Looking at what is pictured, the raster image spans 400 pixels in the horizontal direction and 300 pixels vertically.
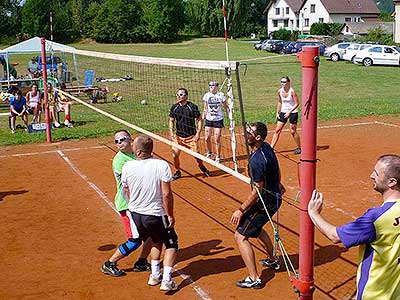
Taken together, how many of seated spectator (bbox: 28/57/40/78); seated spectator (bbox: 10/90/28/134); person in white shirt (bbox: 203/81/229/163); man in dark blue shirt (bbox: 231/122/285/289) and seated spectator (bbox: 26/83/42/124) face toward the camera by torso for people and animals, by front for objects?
4

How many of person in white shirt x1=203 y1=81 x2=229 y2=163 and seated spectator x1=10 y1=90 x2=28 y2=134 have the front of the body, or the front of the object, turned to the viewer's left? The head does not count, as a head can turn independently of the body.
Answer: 0

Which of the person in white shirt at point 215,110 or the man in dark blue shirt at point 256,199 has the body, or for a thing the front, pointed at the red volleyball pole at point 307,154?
the person in white shirt

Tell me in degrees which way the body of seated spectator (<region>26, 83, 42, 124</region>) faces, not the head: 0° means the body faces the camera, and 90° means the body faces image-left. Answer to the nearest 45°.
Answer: approximately 0°

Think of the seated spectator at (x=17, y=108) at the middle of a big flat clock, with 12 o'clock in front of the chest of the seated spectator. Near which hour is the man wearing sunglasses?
The man wearing sunglasses is roughly at 12 o'clock from the seated spectator.

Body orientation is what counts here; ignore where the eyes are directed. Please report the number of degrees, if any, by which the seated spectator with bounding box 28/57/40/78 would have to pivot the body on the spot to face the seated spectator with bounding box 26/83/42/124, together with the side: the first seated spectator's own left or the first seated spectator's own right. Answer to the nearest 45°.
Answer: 0° — they already face them

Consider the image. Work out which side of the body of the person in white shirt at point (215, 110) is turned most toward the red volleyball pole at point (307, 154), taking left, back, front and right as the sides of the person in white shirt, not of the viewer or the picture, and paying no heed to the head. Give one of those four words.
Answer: front

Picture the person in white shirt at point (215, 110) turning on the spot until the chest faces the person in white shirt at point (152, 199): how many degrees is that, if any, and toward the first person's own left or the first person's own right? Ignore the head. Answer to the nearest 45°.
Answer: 0° — they already face them

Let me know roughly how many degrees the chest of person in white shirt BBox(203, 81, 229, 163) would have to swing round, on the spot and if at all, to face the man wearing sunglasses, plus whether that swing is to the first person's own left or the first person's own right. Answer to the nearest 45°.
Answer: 0° — they already face them

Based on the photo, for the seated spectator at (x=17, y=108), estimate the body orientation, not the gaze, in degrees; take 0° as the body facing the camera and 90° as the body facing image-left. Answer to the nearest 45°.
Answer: approximately 0°

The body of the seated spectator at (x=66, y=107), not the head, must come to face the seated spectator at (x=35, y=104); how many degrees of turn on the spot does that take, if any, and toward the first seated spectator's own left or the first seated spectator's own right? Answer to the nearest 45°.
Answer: approximately 135° to the first seated spectator's own right

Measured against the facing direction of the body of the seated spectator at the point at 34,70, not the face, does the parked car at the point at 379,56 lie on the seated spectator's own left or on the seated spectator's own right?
on the seated spectator's own left

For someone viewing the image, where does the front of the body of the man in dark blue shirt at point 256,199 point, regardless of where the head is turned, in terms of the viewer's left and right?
facing to the left of the viewer

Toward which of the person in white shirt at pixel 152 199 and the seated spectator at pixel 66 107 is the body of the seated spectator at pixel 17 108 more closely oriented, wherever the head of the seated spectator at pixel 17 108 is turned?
the person in white shirt
